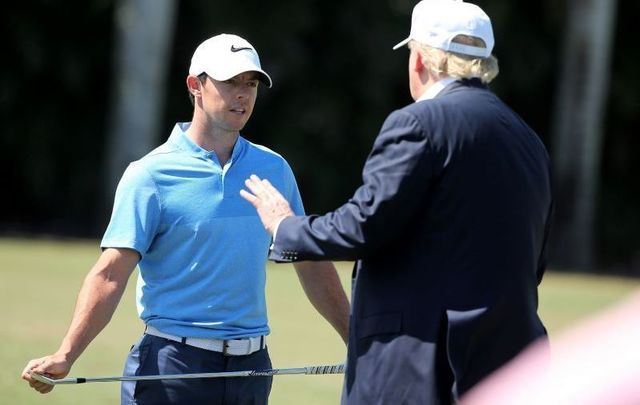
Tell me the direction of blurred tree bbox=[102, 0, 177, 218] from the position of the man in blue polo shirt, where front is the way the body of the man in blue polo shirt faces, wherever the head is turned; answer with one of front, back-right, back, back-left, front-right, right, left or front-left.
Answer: back-left

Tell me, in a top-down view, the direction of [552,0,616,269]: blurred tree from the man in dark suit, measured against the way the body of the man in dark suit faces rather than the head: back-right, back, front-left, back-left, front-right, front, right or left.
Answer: front-right

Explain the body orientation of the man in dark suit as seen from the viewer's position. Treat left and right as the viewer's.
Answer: facing away from the viewer and to the left of the viewer

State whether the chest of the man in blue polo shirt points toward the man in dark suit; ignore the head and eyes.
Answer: yes

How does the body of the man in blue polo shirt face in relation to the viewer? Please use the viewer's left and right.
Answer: facing the viewer and to the right of the viewer

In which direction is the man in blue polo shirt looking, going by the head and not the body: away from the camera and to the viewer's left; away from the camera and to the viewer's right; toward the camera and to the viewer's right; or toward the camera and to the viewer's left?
toward the camera and to the viewer's right

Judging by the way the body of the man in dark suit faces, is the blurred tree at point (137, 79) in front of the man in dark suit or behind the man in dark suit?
in front

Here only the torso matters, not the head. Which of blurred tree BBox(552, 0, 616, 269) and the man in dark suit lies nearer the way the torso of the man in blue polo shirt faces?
the man in dark suit

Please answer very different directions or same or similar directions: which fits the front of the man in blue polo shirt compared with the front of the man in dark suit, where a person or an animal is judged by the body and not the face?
very different directions

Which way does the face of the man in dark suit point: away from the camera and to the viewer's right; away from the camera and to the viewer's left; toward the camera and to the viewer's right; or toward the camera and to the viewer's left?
away from the camera and to the viewer's left
